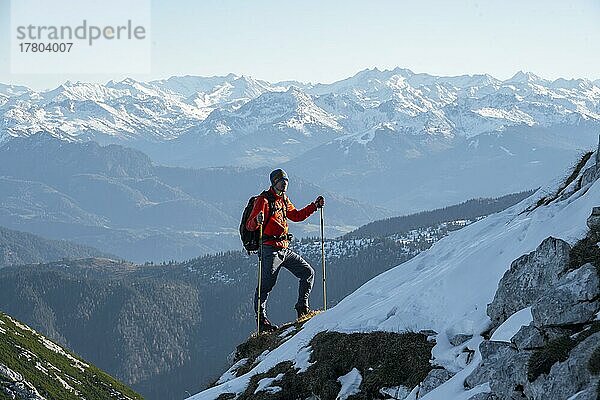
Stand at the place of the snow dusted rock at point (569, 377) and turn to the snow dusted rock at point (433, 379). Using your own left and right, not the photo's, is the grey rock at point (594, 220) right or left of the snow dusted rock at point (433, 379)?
right

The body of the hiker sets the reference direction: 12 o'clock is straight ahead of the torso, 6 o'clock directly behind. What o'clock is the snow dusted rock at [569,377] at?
The snow dusted rock is roughly at 1 o'clock from the hiker.

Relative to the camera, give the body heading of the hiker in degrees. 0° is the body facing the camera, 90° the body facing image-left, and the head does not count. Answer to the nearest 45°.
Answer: approximately 315°

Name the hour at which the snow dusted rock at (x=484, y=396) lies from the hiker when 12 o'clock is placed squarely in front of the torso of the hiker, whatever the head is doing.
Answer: The snow dusted rock is roughly at 1 o'clock from the hiker.

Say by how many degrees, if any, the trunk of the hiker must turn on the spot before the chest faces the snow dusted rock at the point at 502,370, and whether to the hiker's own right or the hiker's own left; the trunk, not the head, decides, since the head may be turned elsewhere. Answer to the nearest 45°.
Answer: approximately 45° to the hiker's own right

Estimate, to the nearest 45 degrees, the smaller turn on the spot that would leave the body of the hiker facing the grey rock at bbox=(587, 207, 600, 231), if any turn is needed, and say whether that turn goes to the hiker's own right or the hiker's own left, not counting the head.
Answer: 0° — they already face it
